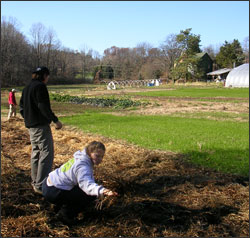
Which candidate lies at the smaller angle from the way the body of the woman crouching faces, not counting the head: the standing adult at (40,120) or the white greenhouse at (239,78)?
the white greenhouse

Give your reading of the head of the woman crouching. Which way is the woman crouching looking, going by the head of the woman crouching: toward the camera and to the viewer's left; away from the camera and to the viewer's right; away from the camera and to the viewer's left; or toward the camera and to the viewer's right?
toward the camera and to the viewer's right

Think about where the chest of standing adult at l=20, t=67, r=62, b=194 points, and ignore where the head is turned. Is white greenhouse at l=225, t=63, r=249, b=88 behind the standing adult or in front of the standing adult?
in front

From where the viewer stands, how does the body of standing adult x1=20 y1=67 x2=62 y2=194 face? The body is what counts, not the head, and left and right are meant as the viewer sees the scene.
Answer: facing away from the viewer and to the right of the viewer

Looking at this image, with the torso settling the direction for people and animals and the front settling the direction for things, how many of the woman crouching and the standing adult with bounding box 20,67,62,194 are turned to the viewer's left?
0

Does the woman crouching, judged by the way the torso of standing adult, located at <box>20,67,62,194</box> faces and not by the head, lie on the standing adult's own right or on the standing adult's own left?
on the standing adult's own right

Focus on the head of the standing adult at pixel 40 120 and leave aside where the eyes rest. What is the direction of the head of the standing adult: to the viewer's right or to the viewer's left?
to the viewer's right

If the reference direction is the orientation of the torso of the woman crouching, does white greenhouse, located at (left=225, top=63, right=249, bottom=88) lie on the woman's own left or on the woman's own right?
on the woman's own left

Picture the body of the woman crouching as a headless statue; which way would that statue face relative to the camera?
to the viewer's right
